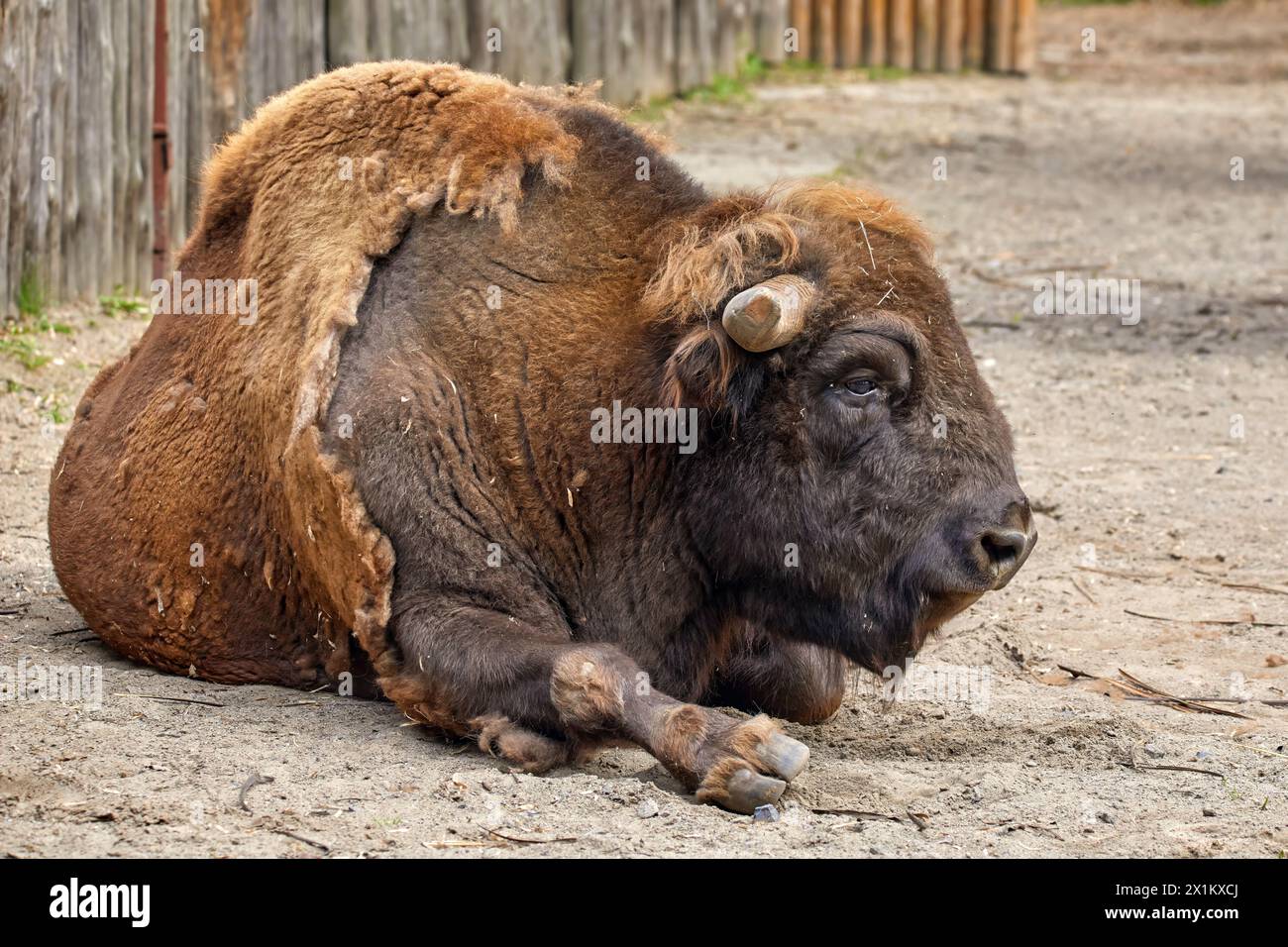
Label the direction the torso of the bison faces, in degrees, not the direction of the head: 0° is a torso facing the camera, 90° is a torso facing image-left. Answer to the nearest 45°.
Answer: approximately 315°

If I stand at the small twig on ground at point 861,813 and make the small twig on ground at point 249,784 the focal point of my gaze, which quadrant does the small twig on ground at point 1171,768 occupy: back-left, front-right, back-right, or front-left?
back-right

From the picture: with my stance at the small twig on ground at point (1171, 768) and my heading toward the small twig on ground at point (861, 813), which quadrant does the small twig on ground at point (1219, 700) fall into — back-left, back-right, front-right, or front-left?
back-right

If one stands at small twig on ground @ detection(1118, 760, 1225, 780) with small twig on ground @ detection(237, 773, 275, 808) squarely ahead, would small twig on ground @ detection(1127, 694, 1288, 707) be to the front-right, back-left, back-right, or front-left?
back-right

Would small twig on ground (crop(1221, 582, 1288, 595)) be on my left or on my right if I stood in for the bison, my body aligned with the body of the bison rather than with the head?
on my left

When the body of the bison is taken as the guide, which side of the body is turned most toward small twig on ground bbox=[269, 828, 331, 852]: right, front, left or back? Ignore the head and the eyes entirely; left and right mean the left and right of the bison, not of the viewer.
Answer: right

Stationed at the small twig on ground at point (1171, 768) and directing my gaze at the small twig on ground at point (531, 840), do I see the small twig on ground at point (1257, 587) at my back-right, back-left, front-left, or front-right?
back-right

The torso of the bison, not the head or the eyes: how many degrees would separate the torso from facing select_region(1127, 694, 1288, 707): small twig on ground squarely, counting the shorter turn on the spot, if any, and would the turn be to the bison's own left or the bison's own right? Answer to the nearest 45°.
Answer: approximately 45° to the bison's own left

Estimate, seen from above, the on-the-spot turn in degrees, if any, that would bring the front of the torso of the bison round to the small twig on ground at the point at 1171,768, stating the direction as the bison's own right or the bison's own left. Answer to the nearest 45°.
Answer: approximately 45° to the bison's own left

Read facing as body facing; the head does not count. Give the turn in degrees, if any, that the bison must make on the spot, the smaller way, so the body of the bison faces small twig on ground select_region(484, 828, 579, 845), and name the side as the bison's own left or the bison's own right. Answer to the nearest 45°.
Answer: approximately 45° to the bison's own right

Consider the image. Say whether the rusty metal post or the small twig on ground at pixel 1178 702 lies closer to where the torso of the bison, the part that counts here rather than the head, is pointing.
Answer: the small twig on ground
